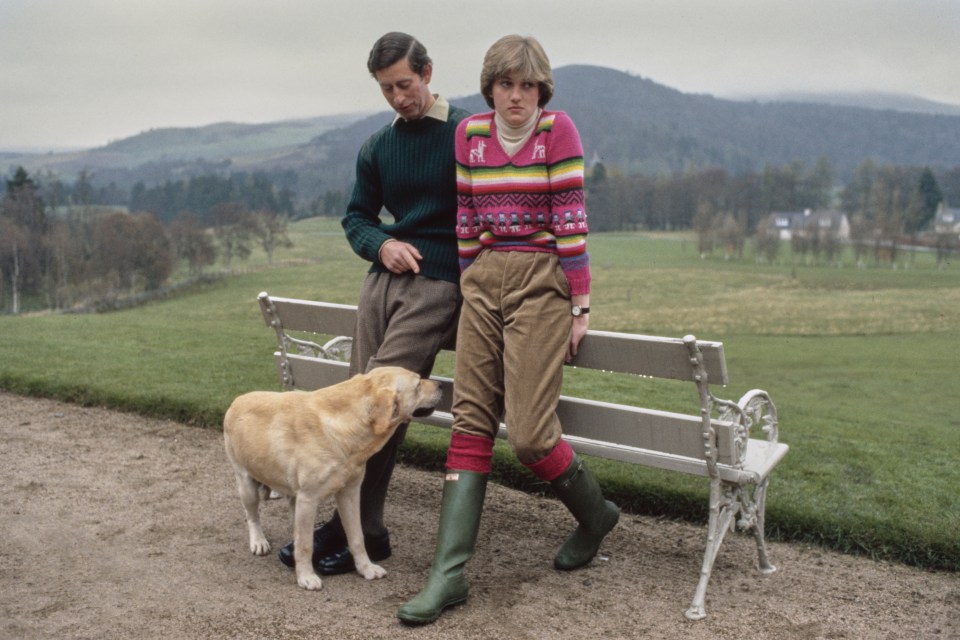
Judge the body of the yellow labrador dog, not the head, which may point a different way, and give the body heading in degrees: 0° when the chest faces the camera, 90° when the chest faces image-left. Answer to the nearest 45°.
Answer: approximately 315°

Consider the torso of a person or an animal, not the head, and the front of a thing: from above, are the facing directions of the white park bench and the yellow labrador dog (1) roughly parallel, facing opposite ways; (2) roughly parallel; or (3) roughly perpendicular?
roughly perpendicular
